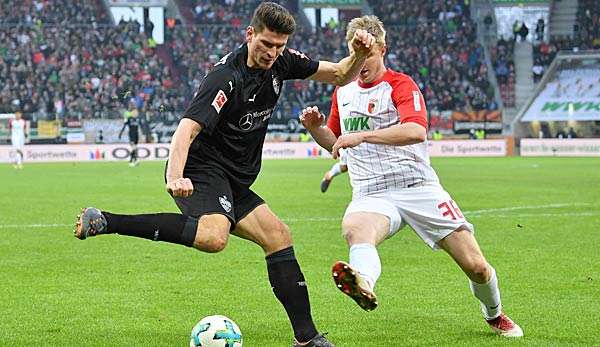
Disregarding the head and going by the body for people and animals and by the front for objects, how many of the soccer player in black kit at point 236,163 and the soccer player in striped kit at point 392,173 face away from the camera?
0

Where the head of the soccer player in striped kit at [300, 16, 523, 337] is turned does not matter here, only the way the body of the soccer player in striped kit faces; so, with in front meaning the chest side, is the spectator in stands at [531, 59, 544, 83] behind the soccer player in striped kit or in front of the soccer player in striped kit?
behind

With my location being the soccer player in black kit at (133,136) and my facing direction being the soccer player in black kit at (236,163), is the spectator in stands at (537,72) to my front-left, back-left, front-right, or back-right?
back-left

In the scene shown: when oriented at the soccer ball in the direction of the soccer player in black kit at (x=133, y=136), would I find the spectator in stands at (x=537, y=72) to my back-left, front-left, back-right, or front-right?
front-right

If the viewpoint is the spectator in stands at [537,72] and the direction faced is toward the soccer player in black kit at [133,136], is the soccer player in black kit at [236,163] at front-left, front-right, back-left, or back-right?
front-left

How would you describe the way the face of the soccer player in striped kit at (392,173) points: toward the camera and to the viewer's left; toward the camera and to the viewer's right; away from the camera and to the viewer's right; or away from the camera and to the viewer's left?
toward the camera and to the viewer's left

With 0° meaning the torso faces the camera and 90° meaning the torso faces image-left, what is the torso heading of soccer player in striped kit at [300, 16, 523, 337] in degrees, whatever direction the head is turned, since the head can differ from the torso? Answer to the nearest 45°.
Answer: approximately 45°

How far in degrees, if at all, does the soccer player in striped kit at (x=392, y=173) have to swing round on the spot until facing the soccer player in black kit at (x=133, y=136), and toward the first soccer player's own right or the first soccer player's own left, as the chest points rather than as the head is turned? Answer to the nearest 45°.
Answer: approximately 135° to the first soccer player's own right

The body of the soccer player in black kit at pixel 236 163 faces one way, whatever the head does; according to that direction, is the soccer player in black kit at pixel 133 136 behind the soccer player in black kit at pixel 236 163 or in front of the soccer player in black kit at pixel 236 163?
behind
